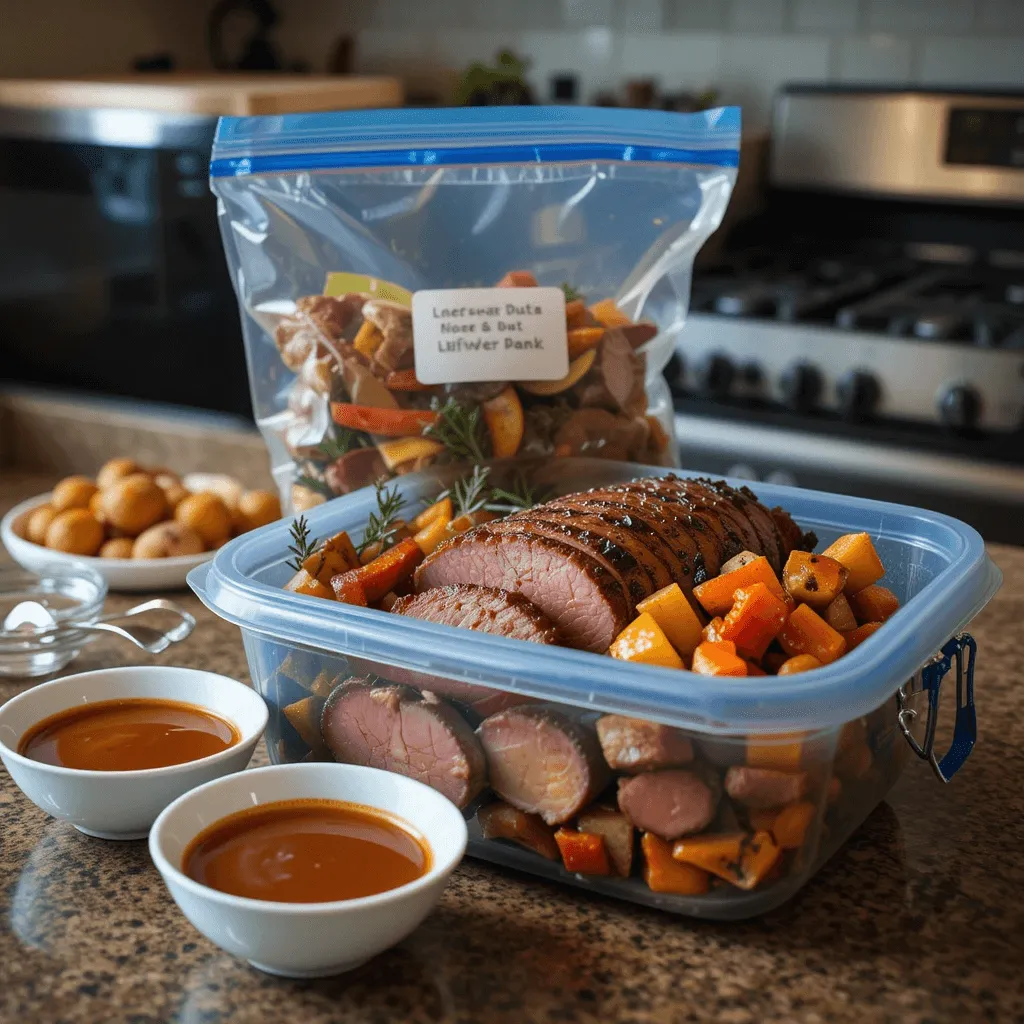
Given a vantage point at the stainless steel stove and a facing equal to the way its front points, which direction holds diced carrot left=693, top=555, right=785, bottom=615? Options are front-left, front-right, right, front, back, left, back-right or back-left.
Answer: front

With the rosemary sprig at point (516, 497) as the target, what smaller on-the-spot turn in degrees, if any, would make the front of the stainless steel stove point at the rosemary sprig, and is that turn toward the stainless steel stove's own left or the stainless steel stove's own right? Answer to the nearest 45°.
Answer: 0° — it already faces it

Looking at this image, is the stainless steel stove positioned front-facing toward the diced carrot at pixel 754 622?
yes

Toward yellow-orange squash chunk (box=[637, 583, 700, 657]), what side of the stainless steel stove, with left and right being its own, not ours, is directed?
front

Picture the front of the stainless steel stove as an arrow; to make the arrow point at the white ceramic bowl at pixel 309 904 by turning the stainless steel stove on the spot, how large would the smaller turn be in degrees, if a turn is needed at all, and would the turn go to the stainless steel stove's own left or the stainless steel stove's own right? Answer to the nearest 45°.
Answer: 0° — it already faces it

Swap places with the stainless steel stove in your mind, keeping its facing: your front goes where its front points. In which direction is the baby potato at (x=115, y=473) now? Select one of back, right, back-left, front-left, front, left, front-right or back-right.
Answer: front-right

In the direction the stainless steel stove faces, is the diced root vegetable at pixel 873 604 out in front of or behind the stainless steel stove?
in front

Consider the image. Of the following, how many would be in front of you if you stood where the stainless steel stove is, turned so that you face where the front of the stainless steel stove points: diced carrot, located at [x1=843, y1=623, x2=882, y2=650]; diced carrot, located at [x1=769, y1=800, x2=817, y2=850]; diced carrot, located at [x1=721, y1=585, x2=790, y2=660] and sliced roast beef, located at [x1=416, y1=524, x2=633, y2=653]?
4

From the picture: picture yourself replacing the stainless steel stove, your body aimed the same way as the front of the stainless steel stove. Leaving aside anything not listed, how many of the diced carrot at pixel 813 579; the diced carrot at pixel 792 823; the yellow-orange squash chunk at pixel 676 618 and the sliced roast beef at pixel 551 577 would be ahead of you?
4

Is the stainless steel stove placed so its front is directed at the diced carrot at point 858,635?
yes

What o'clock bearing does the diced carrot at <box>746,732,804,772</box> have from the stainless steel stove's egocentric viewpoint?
The diced carrot is roughly at 12 o'clock from the stainless steel stove.

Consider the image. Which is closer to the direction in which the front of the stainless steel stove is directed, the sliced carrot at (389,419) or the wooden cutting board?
the sliced carrot

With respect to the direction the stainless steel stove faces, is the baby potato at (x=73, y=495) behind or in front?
in front

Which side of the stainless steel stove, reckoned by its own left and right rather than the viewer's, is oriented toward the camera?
front

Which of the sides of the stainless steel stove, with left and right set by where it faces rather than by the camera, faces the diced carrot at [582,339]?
front

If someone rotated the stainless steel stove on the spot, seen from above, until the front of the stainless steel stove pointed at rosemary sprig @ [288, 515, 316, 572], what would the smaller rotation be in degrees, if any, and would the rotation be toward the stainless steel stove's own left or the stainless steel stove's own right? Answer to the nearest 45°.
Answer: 0° — it already faces it
